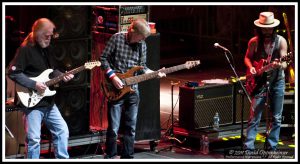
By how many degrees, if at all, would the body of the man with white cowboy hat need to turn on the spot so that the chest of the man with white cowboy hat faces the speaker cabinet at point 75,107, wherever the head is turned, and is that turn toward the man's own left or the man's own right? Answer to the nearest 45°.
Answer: approximately 90° to the man's own right

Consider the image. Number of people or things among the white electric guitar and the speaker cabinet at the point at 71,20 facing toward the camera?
2

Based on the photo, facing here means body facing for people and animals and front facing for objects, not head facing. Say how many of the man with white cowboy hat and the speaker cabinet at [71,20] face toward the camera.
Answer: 2

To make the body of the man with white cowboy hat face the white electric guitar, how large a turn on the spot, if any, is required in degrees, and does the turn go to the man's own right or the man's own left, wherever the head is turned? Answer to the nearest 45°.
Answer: approximately 45° to the man's own right

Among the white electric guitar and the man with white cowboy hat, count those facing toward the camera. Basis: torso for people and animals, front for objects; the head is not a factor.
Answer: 2
